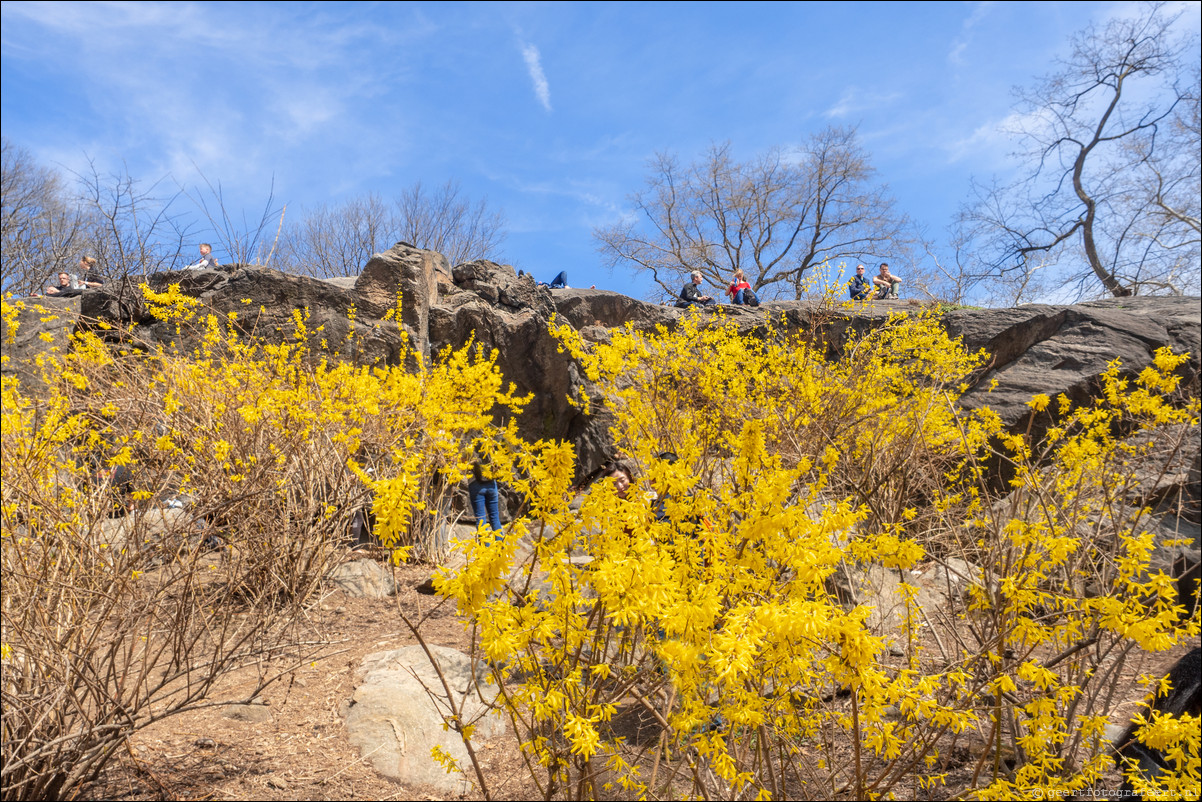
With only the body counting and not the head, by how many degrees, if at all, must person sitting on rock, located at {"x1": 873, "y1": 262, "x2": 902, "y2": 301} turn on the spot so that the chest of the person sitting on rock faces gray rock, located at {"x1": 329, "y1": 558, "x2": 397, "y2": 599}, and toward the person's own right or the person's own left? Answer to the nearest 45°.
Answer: approximately 45° to the person's own right

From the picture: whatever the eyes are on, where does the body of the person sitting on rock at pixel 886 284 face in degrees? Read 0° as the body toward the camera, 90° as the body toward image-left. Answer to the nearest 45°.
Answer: approximately 0°

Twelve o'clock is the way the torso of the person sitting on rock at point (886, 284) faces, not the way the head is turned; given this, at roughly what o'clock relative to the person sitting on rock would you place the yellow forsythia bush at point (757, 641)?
The yellow forsythia bush is roughly at 12 o'clock from the person sitting on rock.

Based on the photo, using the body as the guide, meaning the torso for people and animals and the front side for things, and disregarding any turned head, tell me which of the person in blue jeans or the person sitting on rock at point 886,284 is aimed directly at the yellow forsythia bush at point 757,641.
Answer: the person sitting on rock

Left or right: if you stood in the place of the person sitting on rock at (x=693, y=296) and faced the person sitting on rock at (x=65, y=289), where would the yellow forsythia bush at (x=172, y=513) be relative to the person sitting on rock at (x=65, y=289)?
left
